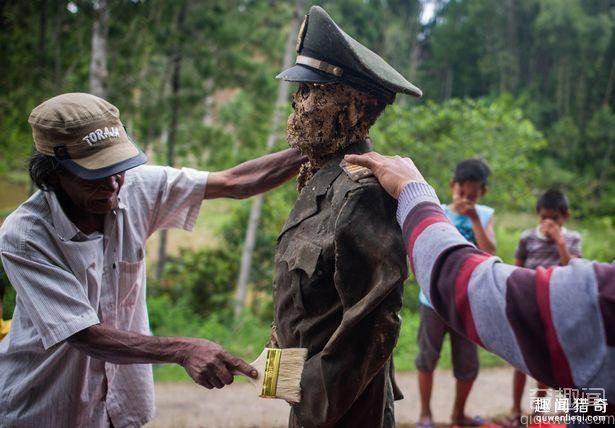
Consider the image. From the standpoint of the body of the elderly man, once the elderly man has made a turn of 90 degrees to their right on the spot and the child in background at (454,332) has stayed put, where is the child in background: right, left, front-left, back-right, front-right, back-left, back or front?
back

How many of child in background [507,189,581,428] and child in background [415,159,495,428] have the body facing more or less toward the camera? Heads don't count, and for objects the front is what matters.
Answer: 2

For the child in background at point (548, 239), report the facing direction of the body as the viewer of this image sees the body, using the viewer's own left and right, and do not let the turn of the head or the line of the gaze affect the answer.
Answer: facing the viewer

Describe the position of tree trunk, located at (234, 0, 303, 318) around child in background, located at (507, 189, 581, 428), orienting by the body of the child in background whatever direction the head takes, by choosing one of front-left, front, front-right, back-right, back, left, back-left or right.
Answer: back-right

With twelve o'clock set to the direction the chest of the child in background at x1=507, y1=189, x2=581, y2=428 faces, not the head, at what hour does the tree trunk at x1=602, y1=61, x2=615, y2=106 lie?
The tree trunk is roughly at 6 o'clock from the child in background.

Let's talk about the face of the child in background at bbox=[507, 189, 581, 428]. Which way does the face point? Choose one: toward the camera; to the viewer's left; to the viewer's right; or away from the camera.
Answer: toward the camera

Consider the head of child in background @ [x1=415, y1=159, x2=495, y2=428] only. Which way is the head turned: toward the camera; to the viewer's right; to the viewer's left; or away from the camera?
toward the camera

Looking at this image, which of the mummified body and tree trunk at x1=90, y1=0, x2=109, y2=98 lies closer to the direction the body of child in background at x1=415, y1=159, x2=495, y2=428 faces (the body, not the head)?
the mummified body

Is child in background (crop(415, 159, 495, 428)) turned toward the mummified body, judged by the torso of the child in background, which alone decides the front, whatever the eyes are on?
yes

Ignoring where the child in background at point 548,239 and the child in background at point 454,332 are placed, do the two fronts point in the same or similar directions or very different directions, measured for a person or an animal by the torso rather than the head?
same or similar directions

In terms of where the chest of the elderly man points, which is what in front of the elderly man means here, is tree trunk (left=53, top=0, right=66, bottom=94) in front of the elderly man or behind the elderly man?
behind

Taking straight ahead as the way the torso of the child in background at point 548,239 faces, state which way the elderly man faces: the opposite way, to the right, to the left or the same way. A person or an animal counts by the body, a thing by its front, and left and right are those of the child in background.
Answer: to the left

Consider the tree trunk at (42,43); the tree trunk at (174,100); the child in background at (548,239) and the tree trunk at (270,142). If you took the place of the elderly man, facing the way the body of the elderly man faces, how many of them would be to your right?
0

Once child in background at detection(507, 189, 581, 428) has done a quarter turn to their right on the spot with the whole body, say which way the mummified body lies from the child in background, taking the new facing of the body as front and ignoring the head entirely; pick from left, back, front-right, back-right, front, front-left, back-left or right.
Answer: left

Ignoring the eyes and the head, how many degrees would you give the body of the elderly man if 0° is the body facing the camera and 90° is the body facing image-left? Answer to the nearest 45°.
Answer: approximately 315°

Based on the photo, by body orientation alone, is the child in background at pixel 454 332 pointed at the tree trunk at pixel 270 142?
no
